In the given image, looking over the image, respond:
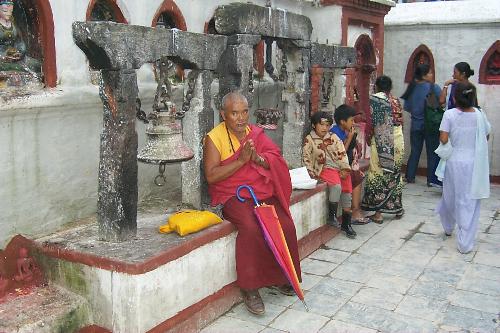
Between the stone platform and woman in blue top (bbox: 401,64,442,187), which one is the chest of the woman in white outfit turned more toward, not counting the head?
the woman in blue top

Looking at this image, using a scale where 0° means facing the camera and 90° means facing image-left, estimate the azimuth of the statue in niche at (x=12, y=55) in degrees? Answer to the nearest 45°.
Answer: approximately 315°

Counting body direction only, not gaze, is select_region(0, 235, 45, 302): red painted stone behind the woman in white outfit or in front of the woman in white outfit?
behind

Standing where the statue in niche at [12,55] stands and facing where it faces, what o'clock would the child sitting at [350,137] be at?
The child sitting is roughly at 10 o'clock from the statue in niche.

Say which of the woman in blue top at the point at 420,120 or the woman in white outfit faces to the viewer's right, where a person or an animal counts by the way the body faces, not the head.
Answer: the woman in blue top

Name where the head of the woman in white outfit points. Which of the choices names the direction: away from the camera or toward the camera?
away from the camera

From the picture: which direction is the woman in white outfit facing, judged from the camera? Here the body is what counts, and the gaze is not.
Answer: away from the camera
